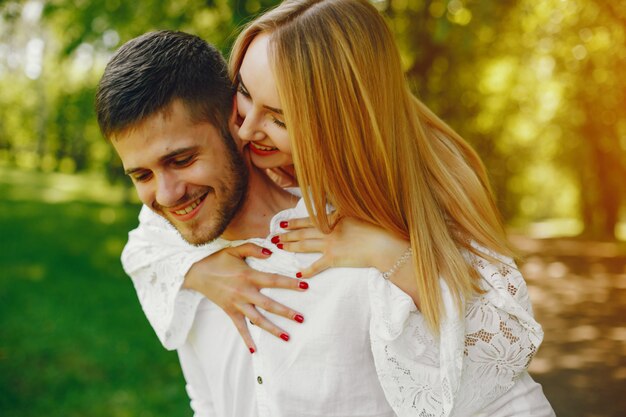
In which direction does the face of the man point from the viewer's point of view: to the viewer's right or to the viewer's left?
to the viewer's left

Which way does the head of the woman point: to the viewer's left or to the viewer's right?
to the viewer's left

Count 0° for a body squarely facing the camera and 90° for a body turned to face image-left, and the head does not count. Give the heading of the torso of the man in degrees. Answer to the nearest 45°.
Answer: approximately 45°
